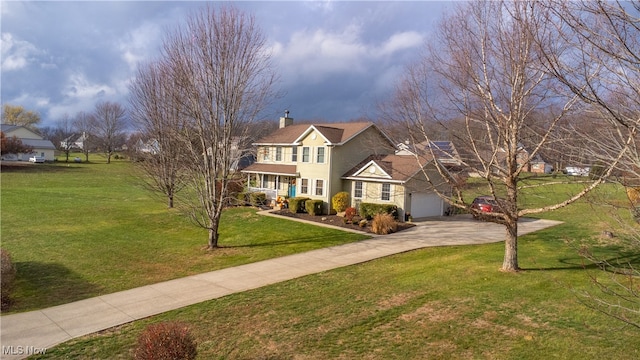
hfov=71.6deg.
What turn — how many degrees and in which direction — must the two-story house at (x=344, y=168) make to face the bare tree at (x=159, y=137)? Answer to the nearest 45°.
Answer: approximately 45° to its right

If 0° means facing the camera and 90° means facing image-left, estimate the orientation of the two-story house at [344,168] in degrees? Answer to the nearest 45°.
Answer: approximately 45°

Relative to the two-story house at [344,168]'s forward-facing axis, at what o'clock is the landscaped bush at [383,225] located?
The landscaped bush is roughly at 10 o'clock from the two-story house.

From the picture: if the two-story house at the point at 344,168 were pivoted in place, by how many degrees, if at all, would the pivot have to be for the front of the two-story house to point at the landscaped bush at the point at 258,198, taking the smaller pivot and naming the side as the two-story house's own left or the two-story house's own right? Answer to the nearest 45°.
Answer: approximately 45° to the two-story house's own right
